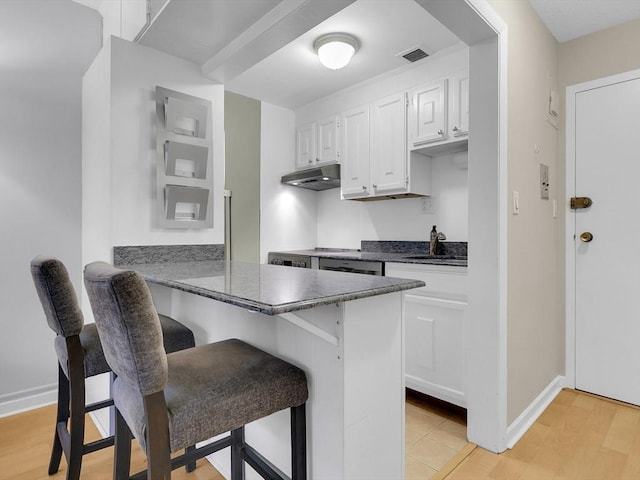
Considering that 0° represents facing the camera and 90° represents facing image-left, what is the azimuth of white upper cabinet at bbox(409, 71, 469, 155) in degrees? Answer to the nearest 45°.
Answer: approximately 45°

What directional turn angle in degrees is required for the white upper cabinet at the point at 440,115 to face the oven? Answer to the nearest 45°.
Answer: approximately 45° to its right

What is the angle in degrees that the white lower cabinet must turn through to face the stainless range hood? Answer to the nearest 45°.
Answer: approximately 90° to its right

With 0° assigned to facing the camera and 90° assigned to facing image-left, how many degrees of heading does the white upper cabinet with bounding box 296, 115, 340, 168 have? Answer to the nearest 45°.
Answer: approximately 45°

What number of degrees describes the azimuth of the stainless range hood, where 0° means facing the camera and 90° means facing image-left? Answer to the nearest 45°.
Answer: approximately 45°

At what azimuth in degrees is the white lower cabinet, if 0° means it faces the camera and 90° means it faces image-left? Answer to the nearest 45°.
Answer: approximately 45°

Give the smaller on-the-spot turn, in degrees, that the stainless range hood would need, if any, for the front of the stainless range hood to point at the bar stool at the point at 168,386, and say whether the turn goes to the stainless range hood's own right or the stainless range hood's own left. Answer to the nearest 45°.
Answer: approximately 45° to the stainless range hood's own left

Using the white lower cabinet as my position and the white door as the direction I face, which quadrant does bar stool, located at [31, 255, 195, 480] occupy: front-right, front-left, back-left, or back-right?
back-right
